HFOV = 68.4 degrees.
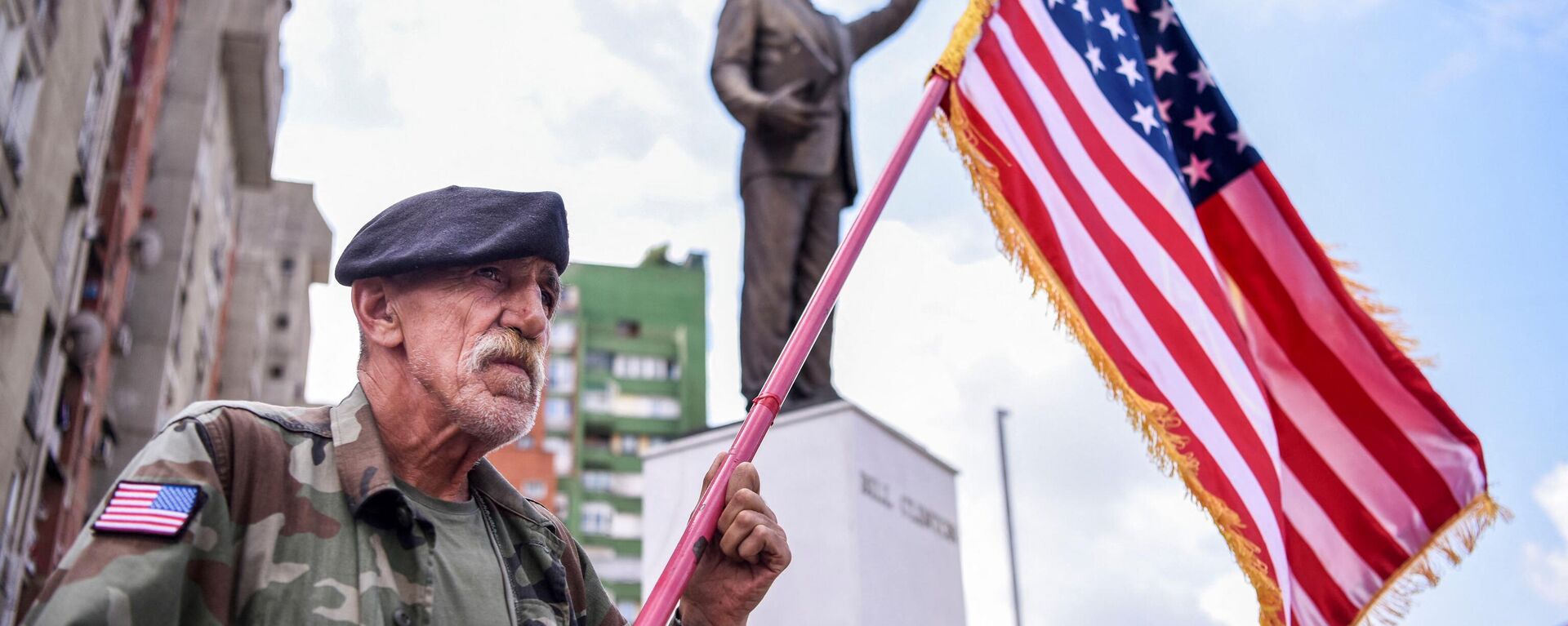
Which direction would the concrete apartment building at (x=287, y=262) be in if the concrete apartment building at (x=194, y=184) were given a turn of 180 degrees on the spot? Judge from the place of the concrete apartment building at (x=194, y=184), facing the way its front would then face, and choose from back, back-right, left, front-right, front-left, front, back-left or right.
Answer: front-right

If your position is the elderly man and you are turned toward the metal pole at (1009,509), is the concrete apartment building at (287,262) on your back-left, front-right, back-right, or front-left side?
front-left

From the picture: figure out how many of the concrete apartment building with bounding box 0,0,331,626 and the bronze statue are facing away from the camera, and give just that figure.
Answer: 0

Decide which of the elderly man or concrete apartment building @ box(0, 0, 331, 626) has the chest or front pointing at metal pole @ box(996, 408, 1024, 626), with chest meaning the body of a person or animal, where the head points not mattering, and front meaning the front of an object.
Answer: the concrete apartment building

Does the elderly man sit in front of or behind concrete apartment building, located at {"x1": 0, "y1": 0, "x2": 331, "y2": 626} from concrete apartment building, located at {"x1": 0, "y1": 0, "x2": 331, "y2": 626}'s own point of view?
in front

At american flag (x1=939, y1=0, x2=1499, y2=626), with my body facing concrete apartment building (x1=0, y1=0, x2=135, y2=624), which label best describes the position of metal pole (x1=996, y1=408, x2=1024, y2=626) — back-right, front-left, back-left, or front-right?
front-right

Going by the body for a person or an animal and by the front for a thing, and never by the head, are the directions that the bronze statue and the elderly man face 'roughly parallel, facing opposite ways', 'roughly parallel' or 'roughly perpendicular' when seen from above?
roughly parallel

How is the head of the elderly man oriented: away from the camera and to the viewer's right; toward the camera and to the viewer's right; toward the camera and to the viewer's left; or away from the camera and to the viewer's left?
toward the camera and to the viewer's right

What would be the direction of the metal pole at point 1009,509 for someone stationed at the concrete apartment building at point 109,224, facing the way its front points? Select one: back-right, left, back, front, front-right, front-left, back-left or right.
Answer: front

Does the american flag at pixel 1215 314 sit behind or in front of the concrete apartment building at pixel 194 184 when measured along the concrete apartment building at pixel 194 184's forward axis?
in front

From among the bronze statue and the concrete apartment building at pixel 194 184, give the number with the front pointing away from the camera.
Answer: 0

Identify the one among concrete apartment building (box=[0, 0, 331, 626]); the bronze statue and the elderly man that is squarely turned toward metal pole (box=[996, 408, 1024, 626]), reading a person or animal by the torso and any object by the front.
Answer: the concrete apartment building
